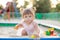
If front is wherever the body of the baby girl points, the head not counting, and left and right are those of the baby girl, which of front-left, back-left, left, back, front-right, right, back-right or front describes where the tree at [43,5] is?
back

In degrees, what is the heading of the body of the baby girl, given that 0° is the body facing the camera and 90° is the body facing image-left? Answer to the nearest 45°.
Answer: approximately 0°
